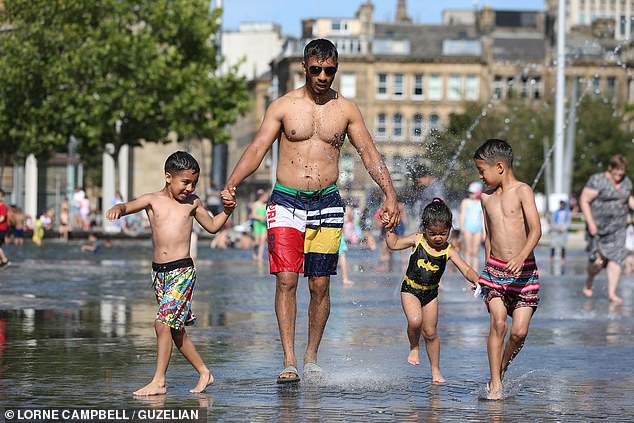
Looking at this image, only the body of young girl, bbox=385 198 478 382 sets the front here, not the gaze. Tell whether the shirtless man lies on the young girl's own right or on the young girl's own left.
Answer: on the young girl's own right

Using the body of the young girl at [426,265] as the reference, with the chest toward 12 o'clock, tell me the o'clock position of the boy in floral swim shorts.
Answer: The boy in floral swim shorts is roughly at 2 o'clock from the young girl.

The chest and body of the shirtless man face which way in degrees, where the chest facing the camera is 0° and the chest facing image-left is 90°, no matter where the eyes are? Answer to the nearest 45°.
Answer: approximately 0°

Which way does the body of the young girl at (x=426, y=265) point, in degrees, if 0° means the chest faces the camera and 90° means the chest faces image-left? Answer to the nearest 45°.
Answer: approximately 0°

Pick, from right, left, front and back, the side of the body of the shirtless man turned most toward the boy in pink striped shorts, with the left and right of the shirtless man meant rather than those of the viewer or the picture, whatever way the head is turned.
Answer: left

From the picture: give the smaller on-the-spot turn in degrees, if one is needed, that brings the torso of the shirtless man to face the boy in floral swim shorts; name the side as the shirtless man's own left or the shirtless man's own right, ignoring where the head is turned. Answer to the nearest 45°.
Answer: approximately 45° to the shirtless man's own right

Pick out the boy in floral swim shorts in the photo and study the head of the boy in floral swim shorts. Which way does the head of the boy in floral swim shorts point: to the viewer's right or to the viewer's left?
to the viewer's right

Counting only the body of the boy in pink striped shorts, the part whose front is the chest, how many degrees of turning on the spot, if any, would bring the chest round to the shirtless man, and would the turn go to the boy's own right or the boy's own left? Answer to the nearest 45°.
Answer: approximately 45° to the boy's own right

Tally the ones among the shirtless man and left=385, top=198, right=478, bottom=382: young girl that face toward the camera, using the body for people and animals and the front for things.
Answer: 2
